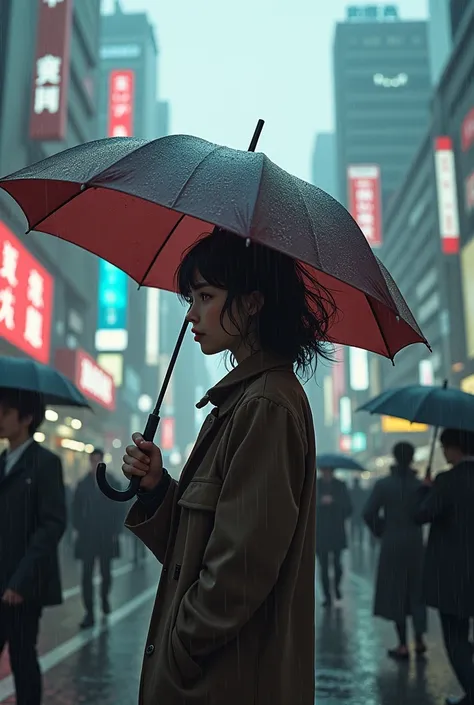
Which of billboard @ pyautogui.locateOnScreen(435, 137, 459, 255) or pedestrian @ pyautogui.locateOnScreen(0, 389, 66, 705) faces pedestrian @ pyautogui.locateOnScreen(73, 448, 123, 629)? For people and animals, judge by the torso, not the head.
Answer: the billboard

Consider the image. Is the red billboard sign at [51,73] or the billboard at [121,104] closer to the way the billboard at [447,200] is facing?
the red billboard sign

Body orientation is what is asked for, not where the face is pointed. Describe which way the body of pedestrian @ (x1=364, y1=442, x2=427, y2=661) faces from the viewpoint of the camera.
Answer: away from the camera

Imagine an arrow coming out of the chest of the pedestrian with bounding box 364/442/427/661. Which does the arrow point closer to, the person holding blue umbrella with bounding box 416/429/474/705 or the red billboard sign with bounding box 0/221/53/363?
the red billboard sign

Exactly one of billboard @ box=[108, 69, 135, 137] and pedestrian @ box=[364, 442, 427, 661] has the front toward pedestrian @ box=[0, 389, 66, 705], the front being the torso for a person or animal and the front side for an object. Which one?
the billboard

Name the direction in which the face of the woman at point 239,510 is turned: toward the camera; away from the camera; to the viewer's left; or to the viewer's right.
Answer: to the viewer's left

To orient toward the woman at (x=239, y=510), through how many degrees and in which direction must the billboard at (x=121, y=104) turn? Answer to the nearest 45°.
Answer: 0° — it already faces them

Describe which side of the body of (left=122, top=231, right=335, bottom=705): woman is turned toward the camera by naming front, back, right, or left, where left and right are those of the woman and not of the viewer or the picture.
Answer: left

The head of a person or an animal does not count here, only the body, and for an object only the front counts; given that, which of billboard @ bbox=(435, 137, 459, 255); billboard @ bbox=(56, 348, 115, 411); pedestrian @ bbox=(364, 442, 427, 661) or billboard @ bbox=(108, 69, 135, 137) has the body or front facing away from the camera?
the pedestrian

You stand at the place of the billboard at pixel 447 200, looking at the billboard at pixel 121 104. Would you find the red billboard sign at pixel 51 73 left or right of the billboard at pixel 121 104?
left

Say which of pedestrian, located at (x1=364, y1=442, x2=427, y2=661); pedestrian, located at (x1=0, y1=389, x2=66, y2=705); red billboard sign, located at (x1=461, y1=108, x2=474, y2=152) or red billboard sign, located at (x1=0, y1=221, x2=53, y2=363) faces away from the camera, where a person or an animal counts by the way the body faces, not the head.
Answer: pedestrian, located at (x1=364, y1=442, x2=427, y2=661)
